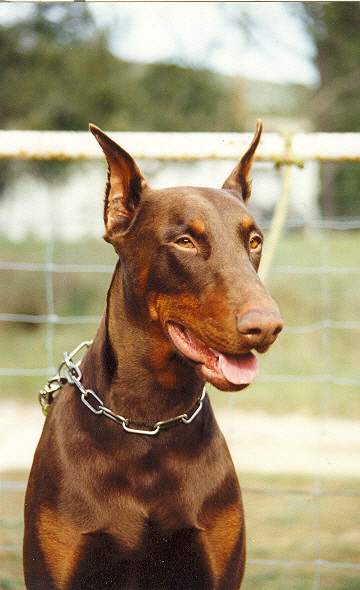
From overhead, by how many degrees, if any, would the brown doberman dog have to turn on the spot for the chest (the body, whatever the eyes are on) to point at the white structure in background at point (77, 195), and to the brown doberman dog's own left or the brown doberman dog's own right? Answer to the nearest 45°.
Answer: approximately 180°

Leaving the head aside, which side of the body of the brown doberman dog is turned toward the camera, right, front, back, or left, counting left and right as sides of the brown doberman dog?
front

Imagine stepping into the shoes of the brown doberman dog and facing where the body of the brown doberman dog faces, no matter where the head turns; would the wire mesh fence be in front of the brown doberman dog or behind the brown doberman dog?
behind
